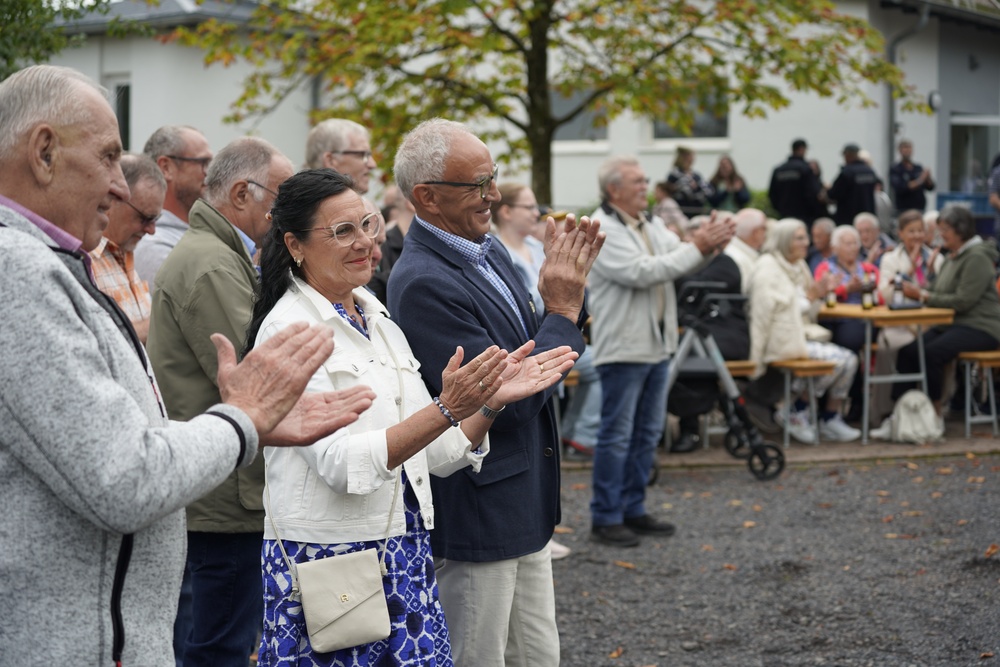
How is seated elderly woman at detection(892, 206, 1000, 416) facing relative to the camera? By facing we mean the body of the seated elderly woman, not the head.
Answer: to the viewer's left

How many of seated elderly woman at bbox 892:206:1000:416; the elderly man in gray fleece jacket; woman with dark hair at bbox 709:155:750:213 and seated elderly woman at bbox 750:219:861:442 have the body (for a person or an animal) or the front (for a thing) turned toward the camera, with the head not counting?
1

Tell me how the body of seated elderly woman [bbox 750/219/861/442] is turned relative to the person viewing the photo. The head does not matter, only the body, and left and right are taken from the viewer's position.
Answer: facing to the right of the viewer

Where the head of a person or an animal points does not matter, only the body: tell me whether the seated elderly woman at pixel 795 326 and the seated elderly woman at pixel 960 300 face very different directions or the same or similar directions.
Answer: very different directions

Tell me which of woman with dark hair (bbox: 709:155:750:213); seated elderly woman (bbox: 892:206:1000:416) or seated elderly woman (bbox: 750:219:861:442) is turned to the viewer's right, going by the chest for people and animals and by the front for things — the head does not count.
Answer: seated elderly woman (bbox: 750:219:861:442)

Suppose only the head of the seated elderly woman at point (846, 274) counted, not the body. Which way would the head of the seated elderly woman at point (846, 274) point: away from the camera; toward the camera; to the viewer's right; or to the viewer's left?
toward the camera

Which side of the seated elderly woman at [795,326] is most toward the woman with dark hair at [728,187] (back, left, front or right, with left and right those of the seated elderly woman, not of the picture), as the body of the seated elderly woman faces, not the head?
left

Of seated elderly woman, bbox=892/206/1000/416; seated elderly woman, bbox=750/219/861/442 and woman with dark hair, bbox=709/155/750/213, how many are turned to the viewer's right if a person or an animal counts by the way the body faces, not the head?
1

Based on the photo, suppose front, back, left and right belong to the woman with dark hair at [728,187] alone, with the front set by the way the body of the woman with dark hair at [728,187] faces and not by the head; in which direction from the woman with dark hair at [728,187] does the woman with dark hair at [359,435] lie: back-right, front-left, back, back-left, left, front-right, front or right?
front

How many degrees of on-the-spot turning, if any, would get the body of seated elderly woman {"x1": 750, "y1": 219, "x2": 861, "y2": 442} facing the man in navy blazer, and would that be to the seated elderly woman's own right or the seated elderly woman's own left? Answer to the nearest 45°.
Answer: approximately 90° to the seated elderly woman's own right

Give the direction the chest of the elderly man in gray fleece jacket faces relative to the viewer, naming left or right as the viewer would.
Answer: facing to the right of the viewer

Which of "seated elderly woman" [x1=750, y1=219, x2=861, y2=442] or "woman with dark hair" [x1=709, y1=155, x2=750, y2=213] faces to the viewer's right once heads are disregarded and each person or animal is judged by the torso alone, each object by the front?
the seated elderly woman

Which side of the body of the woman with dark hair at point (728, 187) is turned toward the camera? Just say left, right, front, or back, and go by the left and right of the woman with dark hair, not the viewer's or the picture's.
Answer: front

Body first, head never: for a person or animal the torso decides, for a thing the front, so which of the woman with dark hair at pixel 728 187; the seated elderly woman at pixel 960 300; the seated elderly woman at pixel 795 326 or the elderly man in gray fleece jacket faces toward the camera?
the woman with dark hair
